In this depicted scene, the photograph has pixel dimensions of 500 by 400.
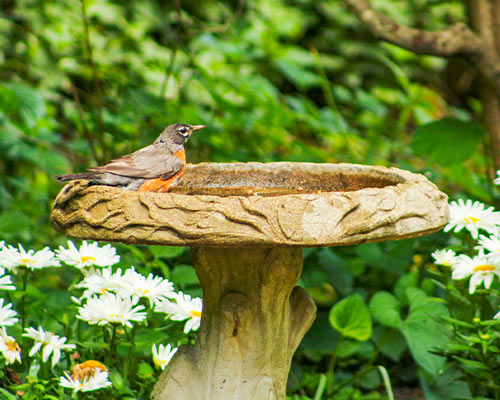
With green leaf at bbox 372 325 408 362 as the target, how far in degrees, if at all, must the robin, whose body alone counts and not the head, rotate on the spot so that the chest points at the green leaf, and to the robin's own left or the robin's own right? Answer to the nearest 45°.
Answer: approximately 45° to the robin's own left

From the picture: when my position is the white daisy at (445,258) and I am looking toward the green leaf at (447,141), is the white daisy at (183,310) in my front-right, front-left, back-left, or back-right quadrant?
back-left

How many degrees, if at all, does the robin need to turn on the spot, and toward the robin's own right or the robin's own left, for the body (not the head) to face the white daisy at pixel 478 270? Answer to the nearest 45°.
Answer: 0° — it already faces it

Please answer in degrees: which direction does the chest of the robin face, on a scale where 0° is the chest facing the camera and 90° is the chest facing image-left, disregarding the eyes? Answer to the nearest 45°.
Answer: approximately 270°
